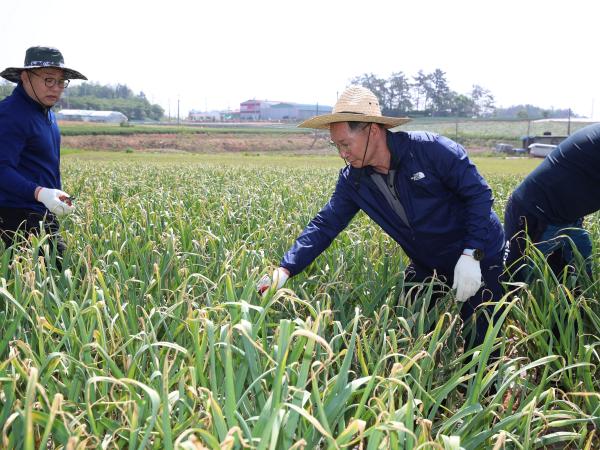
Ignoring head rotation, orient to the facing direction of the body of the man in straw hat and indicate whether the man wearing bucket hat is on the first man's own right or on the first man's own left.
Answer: on the first man's own right

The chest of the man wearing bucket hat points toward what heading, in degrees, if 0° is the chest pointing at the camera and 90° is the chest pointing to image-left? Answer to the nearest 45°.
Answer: approximately 315°
